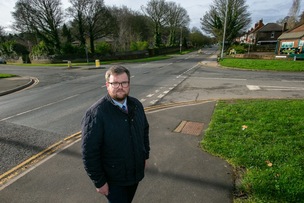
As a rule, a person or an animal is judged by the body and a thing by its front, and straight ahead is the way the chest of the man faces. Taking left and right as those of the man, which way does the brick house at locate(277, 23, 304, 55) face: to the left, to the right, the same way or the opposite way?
to the right

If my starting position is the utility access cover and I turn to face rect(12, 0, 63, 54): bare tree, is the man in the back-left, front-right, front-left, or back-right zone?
back-left

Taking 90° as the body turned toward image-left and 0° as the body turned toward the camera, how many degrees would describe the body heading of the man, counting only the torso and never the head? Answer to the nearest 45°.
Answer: approximately 315°

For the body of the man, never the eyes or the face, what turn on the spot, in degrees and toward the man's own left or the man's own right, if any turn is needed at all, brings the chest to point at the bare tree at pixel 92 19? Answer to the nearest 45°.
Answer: approximately 135° to the man's own left

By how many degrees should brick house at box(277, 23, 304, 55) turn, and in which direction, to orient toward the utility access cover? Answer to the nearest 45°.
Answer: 0° — it already faces it
